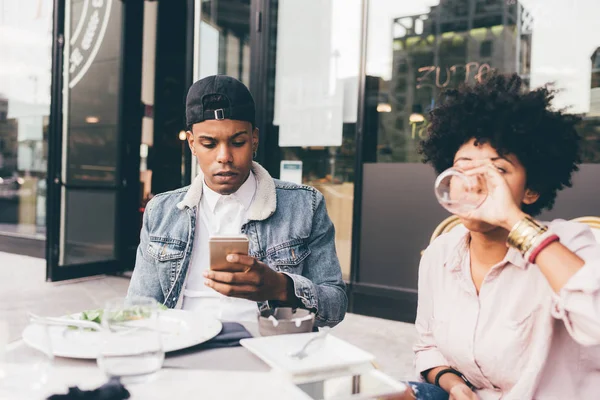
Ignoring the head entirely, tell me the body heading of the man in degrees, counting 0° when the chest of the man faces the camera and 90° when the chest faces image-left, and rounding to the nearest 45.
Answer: approximately 0°

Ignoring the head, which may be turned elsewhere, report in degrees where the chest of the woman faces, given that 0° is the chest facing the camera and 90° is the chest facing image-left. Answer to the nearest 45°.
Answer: approximately 45°

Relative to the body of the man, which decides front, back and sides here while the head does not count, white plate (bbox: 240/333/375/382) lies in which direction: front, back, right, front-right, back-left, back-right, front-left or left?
front

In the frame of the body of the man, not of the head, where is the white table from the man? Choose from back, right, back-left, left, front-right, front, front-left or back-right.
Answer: front

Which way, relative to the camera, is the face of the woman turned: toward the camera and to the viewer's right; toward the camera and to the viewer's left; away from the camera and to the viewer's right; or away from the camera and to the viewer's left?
toward the camera and to the viewer's left

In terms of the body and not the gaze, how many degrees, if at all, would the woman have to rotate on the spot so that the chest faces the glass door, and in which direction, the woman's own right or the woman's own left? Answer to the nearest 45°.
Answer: approximately 90° to the woman's own right

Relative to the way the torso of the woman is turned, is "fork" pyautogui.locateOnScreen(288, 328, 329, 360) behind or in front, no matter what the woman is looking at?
in front

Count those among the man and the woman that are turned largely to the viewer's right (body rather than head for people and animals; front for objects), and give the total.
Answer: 0

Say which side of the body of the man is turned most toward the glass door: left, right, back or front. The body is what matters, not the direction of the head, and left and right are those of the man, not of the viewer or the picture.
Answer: back

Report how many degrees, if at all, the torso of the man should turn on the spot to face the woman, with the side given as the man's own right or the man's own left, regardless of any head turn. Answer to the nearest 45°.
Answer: approximately 45° to the man's own left

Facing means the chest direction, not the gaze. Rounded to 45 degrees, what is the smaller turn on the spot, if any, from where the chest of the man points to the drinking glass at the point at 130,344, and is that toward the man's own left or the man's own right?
0° — they already face it

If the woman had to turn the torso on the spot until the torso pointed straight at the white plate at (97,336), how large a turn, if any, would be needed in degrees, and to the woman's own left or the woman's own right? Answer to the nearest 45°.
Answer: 0° — they already face it
